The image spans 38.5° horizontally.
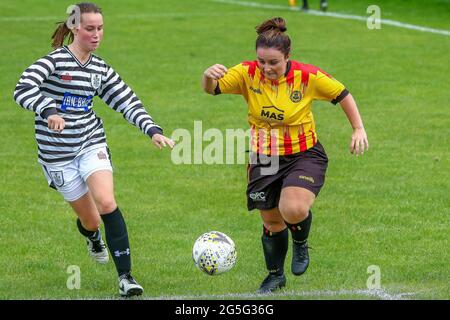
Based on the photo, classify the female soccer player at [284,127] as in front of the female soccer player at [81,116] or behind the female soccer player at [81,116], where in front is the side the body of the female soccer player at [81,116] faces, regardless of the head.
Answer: in front

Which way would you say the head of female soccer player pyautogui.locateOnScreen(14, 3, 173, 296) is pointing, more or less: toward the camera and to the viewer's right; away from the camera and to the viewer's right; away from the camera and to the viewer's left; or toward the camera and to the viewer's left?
toward the camera and to the viewer's right

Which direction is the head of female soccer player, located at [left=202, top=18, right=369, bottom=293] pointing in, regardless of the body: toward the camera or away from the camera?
toward the camera

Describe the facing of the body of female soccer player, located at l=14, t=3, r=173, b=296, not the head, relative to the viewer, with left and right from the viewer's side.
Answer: facing the viewer and to the right of the viewer
